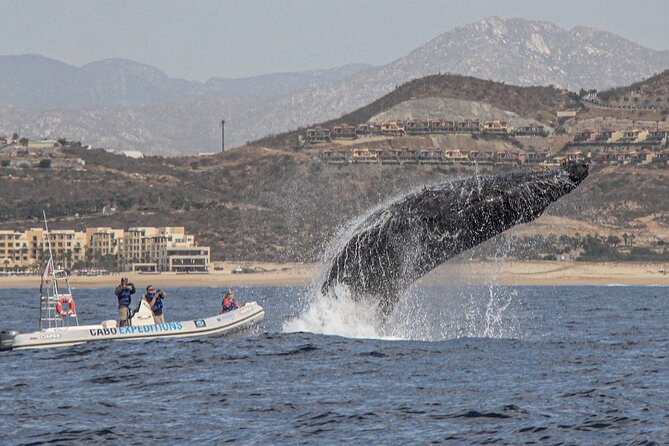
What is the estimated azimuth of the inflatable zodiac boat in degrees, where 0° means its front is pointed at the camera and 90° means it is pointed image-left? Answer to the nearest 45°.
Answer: approximately 270°

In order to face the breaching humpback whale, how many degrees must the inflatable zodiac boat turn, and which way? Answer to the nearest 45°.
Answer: approximately 45° to its right
